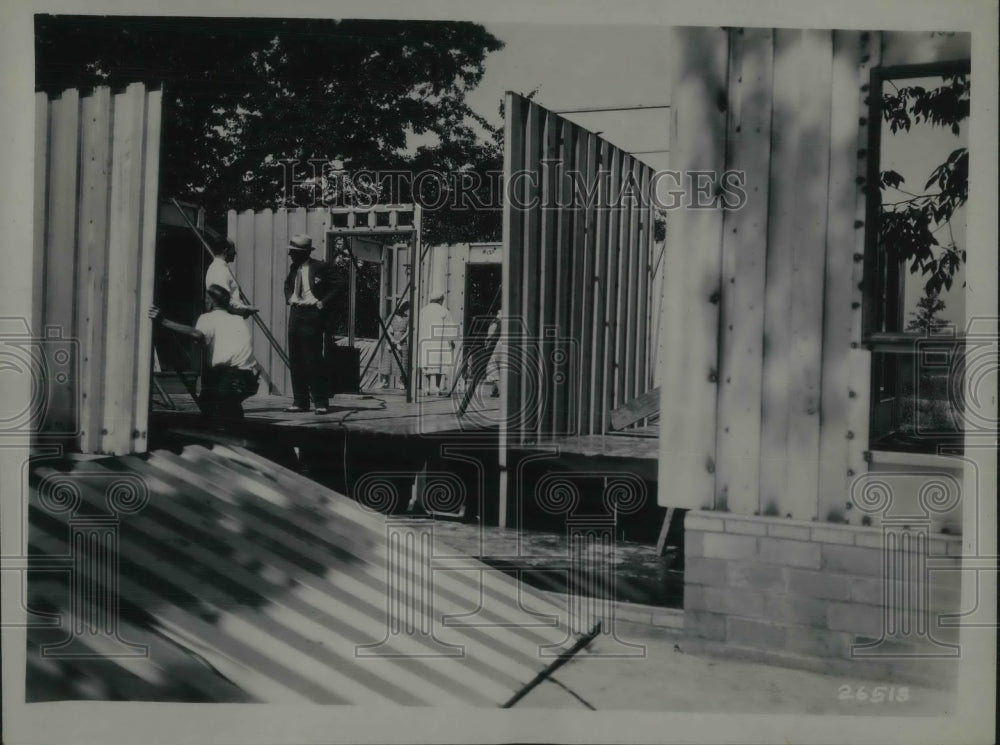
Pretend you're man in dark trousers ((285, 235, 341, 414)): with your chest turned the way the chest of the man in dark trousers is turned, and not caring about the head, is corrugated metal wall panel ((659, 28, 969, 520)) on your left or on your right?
on your left

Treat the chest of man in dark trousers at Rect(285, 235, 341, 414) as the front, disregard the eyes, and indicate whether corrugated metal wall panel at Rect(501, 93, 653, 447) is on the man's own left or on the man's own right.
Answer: on the man's own left

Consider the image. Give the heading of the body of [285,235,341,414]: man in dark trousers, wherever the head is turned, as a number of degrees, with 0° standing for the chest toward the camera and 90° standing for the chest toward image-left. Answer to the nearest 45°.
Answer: approximately 45°

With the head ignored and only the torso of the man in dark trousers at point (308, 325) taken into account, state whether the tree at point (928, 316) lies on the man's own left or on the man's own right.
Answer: on the man's own left

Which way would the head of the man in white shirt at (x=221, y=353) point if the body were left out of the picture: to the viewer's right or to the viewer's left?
to the viewer's left
